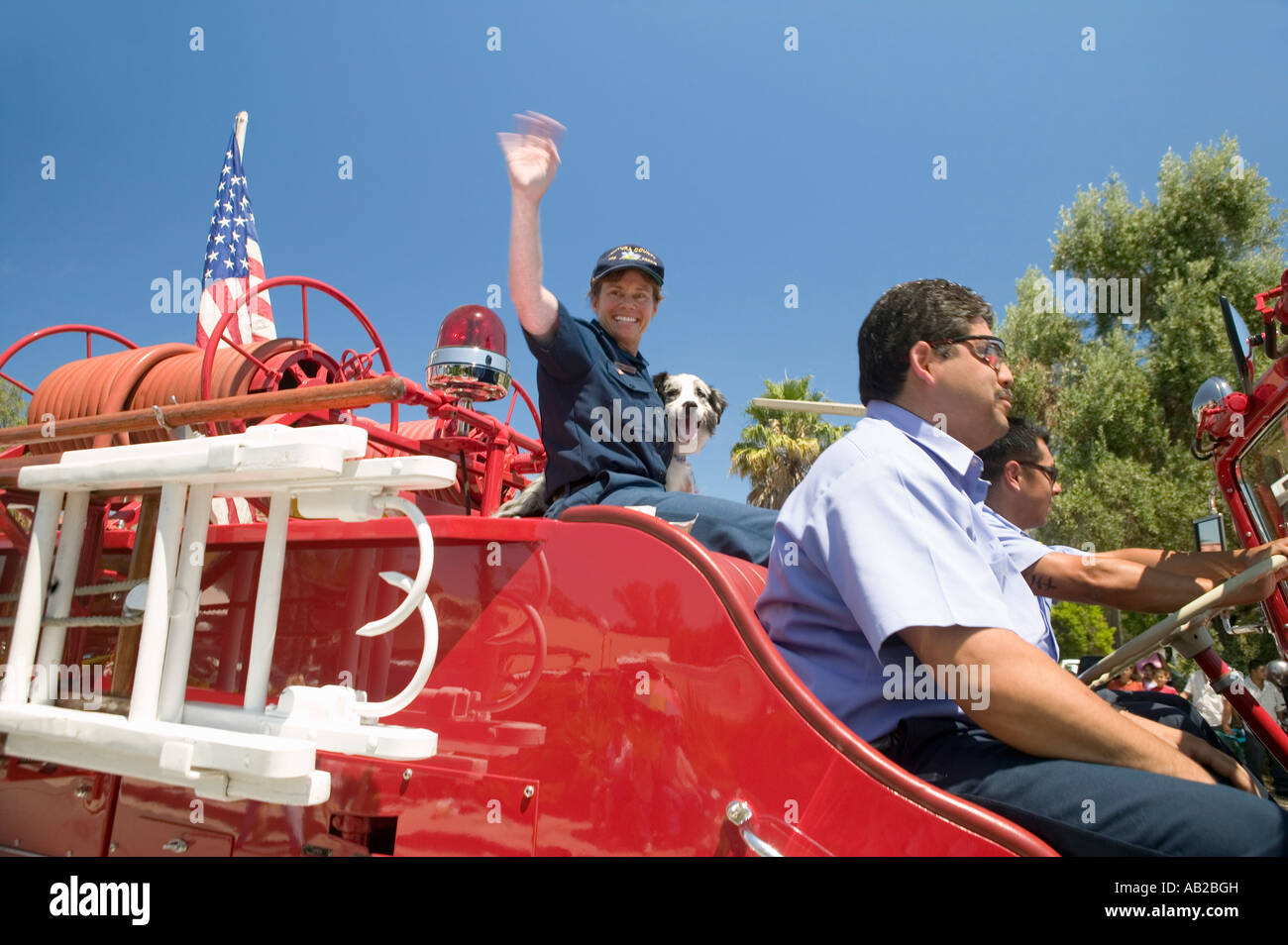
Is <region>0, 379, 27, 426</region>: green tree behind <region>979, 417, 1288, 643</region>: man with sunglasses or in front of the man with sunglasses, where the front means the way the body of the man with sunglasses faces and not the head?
behind

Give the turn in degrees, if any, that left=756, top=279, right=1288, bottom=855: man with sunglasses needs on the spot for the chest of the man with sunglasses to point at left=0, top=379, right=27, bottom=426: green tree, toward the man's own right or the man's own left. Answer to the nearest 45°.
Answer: approximately 135° to the man's own left

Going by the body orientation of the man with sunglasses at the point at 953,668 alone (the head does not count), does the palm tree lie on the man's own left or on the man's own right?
on the man's own left

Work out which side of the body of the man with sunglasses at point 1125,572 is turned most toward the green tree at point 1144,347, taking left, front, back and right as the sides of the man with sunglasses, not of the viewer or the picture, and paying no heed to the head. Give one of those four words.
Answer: left

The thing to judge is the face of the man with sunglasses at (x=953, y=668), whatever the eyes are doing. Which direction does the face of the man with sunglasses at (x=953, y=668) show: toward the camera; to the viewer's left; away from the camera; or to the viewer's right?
to the viewer's right

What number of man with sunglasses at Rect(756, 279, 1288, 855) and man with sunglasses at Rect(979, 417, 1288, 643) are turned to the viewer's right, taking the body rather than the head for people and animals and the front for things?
2

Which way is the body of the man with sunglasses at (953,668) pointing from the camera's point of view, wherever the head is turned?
to the viewer's right

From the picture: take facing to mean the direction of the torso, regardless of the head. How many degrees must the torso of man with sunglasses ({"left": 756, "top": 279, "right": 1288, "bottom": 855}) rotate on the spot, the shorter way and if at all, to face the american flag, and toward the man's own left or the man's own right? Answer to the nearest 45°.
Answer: approximately 135° to the man's own left

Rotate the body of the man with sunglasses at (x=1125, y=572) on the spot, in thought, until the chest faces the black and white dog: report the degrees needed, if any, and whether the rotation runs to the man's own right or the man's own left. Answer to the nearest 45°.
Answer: approximately 180°

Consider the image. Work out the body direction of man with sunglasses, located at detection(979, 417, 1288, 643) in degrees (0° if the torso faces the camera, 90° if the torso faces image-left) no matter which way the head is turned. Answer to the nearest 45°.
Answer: approximately 270°
